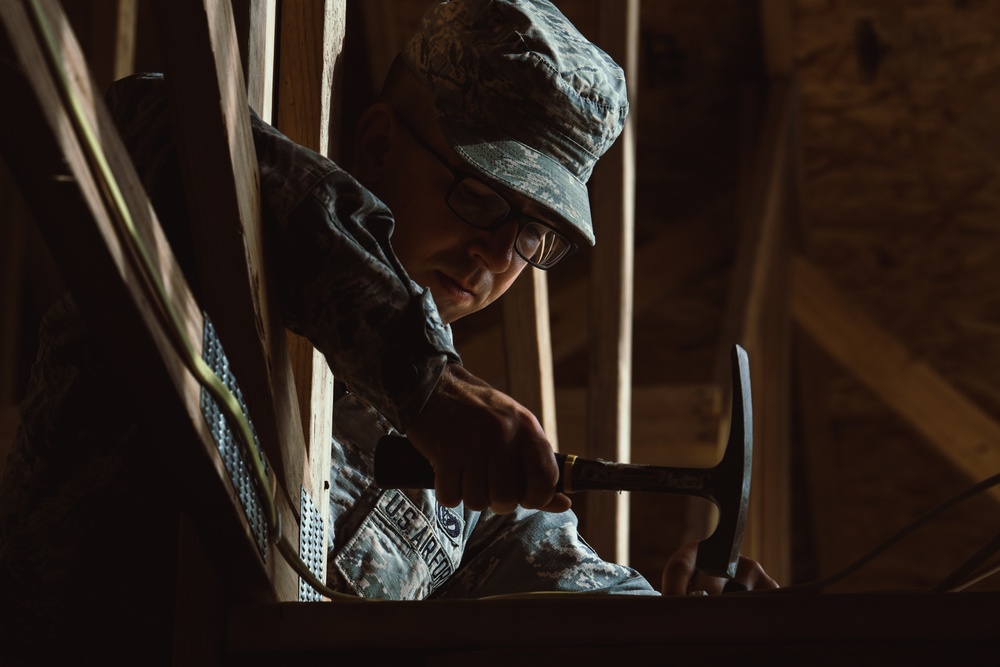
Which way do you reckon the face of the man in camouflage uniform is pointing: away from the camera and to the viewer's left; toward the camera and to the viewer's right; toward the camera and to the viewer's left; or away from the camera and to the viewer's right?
toward the camera and to the viewer's right

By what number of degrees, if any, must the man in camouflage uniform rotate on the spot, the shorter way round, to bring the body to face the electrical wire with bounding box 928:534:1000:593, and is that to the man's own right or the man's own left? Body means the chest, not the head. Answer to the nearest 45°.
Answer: approximately 45° to the man's own left

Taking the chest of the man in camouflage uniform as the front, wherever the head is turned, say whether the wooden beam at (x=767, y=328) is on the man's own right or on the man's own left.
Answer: on the man's own left

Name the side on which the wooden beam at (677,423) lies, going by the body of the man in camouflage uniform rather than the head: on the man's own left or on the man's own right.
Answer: on the man's own left

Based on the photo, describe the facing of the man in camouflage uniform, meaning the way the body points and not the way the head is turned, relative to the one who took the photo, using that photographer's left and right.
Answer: facing the viewer and to the right of the viewer

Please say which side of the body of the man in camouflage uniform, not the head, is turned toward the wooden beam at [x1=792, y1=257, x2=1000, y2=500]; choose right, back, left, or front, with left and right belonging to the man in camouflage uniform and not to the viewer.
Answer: left

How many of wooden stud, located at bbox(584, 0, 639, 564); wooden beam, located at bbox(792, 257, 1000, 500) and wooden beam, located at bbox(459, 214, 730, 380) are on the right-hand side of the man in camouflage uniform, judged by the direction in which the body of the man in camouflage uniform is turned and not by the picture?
0
